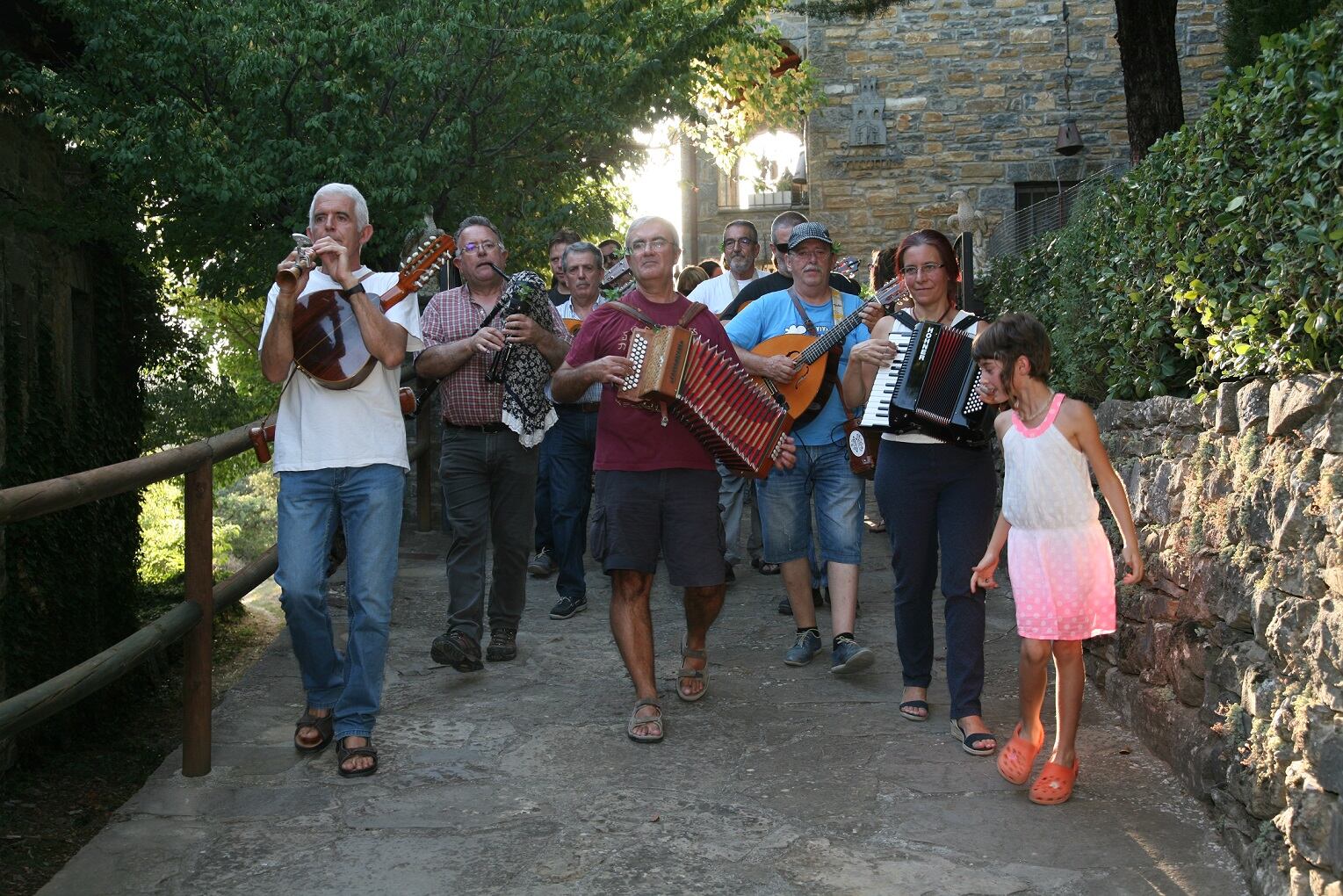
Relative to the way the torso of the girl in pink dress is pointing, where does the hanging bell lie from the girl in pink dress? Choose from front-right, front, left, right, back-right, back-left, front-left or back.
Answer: back-right

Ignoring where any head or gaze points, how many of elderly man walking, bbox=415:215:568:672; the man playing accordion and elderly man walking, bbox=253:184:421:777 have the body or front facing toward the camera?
3

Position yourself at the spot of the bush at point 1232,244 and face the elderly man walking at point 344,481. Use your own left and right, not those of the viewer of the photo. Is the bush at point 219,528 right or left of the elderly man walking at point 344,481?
right

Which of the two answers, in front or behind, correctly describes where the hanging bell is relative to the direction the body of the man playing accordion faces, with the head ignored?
behind

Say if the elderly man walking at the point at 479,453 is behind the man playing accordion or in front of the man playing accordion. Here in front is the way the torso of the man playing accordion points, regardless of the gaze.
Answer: behind

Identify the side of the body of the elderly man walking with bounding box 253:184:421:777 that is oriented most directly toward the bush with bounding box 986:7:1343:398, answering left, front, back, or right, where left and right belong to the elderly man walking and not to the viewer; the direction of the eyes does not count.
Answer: left

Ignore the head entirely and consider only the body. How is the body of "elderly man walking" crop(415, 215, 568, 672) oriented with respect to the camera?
toward the camera

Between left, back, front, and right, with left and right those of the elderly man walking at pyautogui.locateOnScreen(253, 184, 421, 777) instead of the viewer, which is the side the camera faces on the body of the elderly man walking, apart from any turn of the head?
front

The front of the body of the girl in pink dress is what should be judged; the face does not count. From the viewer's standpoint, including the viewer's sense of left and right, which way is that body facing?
facing the viewer and to the left of the viewer

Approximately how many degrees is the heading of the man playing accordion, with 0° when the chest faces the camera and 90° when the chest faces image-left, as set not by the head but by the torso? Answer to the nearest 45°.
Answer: approximately 0°

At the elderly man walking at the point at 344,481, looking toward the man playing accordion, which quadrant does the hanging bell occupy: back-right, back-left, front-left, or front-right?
front-left
